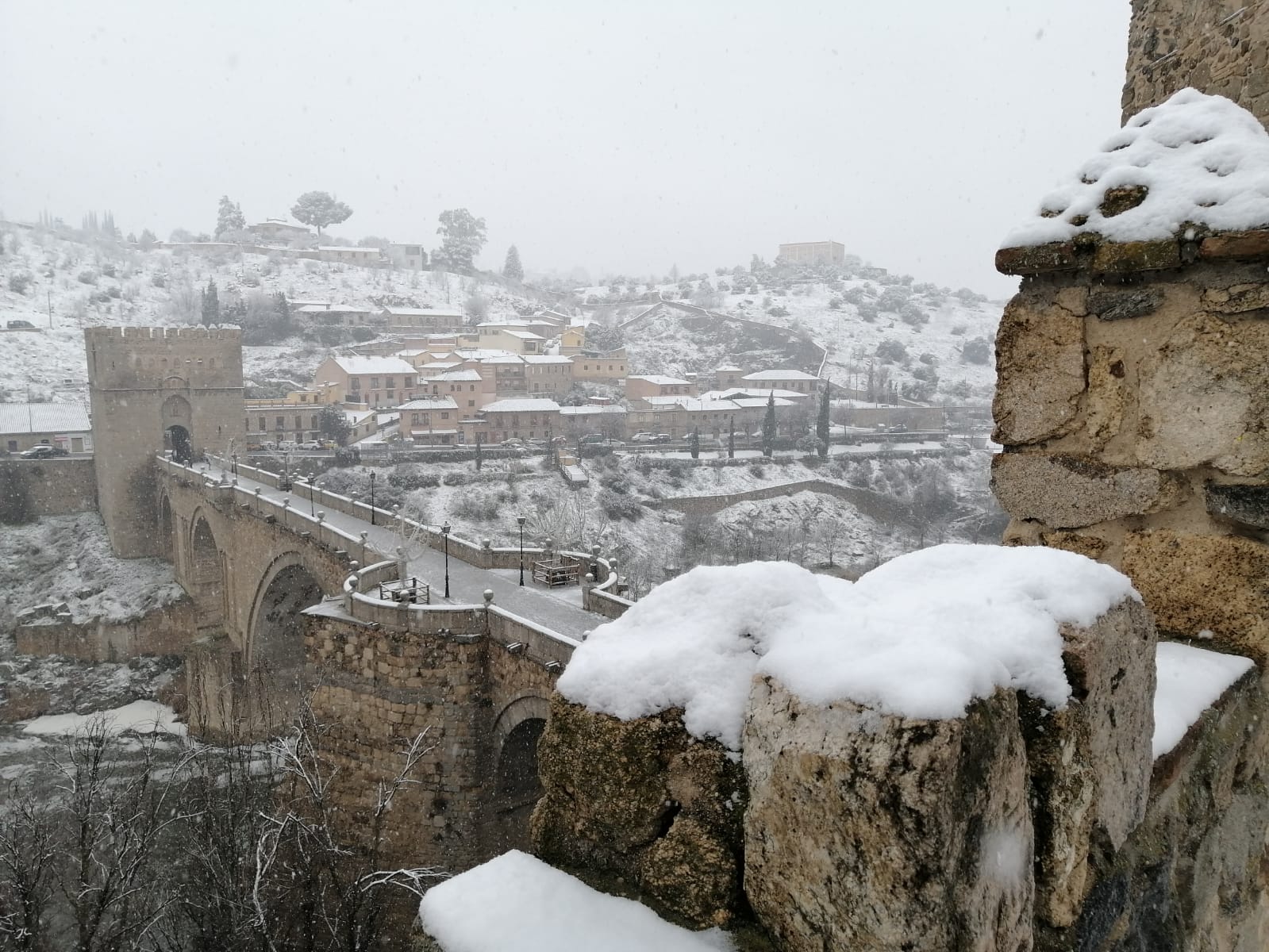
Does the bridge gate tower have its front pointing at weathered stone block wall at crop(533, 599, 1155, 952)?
yes

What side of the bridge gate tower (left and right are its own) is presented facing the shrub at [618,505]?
left

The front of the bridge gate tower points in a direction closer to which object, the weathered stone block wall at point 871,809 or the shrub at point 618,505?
the weathered stone block wall

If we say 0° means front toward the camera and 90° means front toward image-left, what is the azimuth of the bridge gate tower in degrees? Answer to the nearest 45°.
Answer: approximately 0°

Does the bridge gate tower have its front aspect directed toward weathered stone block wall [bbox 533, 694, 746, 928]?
yes
